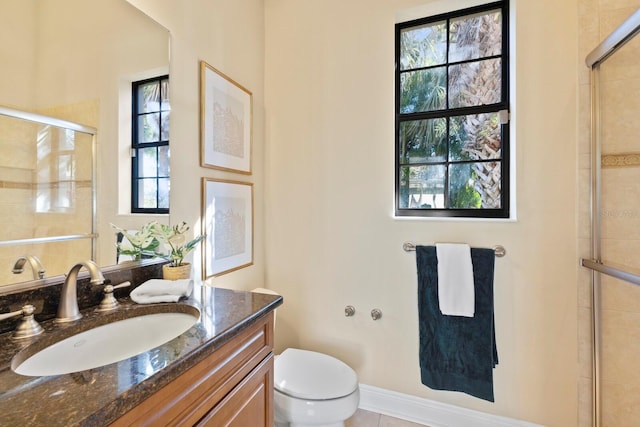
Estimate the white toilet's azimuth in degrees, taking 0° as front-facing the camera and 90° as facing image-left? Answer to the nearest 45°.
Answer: approximately 315°

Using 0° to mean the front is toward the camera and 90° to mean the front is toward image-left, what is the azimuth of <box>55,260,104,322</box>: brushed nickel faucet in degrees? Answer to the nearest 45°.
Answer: approximately 315°

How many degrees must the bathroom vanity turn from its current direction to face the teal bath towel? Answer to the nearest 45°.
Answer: approximately 45° to its left

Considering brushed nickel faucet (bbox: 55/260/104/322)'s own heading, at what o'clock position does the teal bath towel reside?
The teal bath towel is roughly at 11 o'clock from the brushed nickel faucet.

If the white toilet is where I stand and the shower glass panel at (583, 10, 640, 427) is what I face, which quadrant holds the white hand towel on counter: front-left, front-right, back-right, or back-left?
back-right
